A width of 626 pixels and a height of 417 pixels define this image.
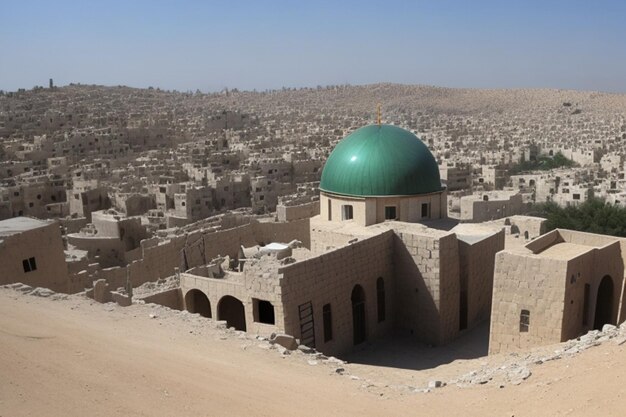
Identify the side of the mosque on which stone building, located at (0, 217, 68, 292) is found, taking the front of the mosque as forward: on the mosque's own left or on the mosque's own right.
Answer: on the mosque's own right
